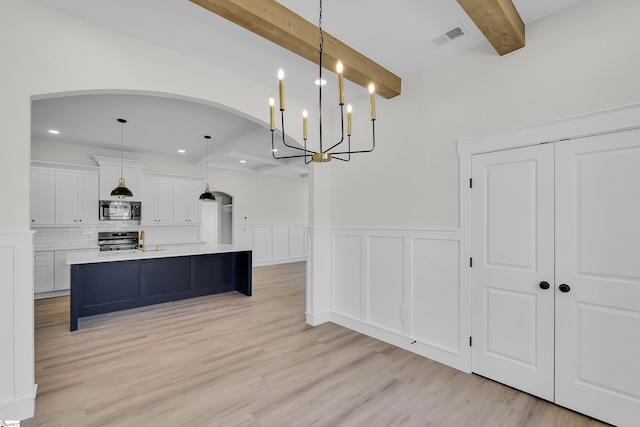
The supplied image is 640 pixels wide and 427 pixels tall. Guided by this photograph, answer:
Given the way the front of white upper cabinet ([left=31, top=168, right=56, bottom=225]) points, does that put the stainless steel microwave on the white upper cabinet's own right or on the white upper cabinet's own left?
on the white upper cabinet's own left

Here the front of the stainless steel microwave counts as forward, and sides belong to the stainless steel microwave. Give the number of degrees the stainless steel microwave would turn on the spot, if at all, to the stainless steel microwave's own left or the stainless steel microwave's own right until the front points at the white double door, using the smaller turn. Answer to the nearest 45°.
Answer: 0° — it already faces it

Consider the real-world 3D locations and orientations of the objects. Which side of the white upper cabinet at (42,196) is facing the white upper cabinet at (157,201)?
left

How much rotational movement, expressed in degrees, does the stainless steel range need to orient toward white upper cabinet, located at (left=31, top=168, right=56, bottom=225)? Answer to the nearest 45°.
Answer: approximately 90° to its right

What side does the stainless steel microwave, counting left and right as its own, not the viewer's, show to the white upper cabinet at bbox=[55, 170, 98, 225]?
right

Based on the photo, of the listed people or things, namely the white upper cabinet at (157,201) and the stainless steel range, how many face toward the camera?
2
